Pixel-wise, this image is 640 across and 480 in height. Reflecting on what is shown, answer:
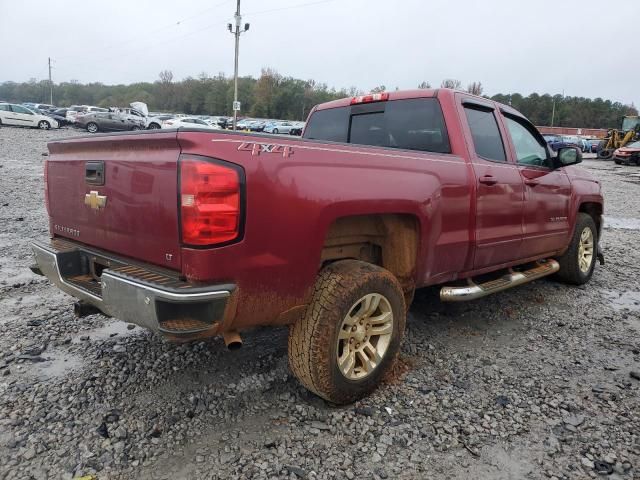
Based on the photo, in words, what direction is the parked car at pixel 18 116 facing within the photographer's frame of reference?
facing to the right of the viewer

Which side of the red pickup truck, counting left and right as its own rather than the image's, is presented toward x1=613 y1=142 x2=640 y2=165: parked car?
front

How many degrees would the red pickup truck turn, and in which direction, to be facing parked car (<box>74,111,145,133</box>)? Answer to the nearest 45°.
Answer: approximately 90° to its left

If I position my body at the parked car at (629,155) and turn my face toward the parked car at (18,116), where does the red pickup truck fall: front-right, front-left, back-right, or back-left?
front-left

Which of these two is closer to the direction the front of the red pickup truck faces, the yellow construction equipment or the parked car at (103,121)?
the yellow construction equipment

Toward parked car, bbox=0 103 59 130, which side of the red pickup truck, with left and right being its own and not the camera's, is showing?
left

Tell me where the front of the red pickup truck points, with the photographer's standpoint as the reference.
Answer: facing away from the viewer and to the right of the viewer

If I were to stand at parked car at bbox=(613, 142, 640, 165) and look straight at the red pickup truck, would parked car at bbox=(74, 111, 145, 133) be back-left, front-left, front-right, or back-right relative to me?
front-right

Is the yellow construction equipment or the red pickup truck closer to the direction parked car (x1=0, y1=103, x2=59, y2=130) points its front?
the yellow construction equipment
